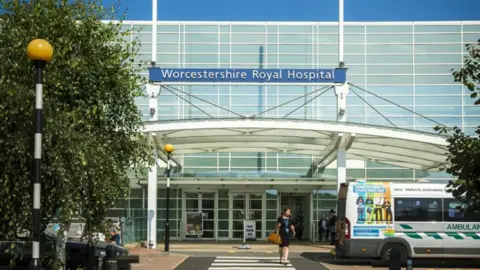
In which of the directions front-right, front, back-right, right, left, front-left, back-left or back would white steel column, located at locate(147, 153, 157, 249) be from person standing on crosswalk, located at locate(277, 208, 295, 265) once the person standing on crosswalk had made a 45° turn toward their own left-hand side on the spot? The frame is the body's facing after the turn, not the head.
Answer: back

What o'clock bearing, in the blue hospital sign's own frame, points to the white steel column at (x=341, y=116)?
The white steel column is roughly at 9 o'clock from the blue hospital sign.

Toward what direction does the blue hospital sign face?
toward the camera

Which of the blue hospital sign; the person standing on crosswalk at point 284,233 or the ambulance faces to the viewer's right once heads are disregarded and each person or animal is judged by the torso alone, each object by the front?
the ambulance

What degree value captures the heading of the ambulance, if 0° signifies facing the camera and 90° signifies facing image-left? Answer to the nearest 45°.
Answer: approximately 270°

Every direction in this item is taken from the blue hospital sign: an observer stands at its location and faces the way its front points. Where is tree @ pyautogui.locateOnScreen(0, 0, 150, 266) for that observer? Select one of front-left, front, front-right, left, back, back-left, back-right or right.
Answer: front

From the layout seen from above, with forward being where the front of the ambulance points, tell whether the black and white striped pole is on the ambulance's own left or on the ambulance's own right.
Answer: on the ambulance's own right

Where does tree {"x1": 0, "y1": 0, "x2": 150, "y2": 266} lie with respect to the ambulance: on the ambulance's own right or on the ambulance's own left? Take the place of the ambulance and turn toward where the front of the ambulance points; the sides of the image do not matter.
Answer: on the ambulance's own right

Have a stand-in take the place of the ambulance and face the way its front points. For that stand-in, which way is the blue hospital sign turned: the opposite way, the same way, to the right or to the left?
to the right

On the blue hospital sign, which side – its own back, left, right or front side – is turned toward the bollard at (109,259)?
front

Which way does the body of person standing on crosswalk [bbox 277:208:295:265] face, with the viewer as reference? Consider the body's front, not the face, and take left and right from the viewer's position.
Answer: facing the viewer

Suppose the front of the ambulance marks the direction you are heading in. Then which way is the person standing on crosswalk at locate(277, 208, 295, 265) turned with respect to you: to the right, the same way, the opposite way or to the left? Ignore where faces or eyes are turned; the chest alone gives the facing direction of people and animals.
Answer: to the right

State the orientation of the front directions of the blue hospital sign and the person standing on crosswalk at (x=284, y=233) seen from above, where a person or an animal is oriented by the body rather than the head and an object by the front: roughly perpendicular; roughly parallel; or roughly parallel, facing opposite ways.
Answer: roughly parallel

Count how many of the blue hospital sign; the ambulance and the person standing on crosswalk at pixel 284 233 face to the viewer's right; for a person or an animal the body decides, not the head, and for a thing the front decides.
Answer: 1

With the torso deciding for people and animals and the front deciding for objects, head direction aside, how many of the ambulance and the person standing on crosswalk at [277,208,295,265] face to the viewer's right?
1

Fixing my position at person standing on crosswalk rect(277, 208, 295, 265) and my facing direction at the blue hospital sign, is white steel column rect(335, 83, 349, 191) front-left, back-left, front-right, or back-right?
front-right
